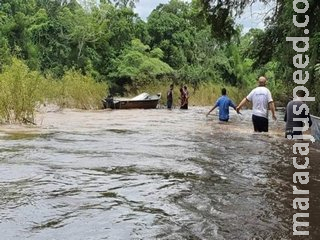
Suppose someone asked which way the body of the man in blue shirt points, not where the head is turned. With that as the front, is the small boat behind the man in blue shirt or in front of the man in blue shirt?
in front

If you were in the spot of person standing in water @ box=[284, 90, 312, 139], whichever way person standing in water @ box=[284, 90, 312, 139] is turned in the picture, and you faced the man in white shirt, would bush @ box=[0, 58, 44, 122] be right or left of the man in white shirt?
left

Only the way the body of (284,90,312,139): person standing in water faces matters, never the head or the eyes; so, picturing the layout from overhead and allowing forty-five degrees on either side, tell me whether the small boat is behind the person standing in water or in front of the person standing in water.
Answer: in front

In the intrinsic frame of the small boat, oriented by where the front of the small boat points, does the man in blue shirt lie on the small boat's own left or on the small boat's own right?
on the small boat's own right

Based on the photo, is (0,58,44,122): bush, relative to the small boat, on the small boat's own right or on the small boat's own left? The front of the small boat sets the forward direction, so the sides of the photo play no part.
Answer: on the small boat's own right

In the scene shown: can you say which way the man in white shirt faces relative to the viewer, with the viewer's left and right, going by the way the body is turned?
facing away from the viewer

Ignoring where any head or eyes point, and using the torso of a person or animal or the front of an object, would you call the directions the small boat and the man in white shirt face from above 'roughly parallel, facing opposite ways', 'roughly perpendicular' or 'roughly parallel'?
roughly perpendicular

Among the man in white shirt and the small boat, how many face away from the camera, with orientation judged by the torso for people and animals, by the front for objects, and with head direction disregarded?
1

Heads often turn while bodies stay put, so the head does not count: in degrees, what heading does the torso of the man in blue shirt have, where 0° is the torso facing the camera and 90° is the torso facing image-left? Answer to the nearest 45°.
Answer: approximately 180°

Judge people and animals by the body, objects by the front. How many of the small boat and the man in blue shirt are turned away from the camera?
1
